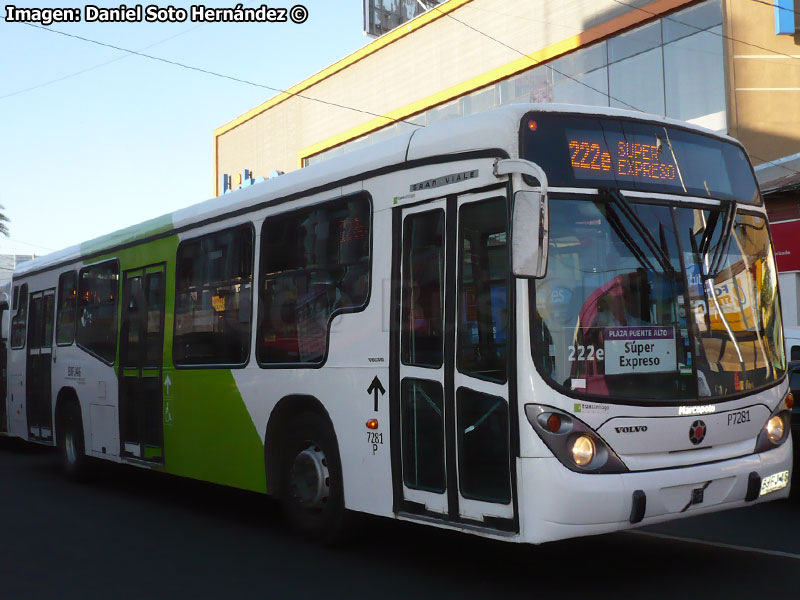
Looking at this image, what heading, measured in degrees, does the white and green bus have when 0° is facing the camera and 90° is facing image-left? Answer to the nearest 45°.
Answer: approximately 315°
